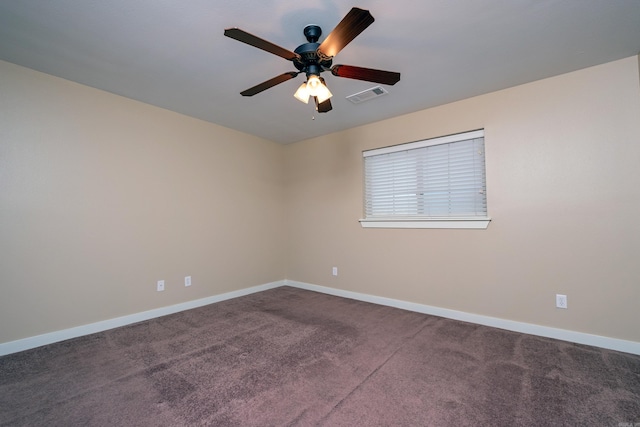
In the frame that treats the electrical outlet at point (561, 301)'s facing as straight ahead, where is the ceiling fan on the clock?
The ceiling fan is roughly at 1 o'clock from the electrical outlet.

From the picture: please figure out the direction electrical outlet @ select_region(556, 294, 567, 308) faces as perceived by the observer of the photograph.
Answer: facing the viewer
